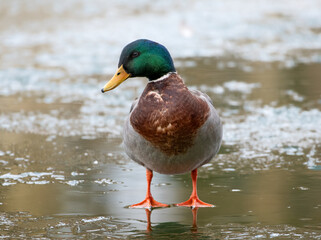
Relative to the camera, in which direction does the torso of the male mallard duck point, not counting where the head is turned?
toward the camera
